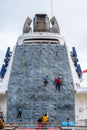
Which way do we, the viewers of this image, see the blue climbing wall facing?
facing the viewer

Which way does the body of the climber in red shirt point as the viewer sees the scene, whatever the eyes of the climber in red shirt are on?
away from the camera
